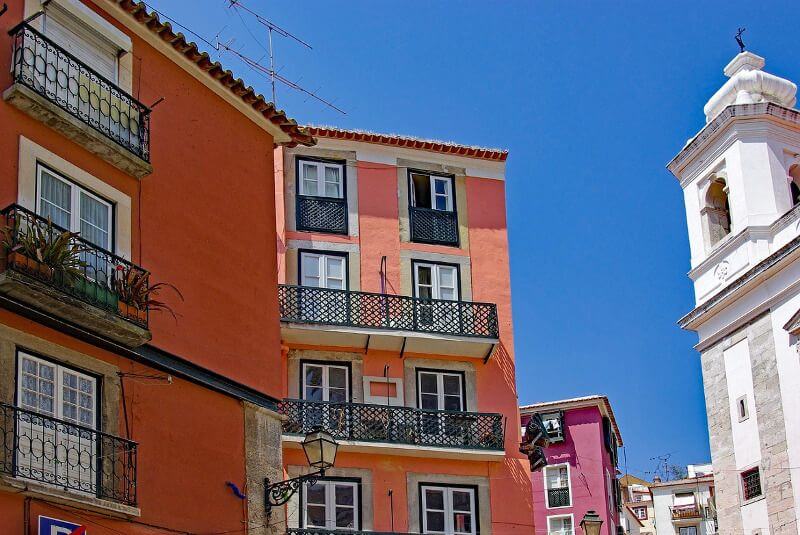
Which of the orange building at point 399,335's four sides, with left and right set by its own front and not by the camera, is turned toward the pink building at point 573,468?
back

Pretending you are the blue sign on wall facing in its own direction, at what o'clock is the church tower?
The church tower is roughly at 9 o'clock from the blue sign on wall.

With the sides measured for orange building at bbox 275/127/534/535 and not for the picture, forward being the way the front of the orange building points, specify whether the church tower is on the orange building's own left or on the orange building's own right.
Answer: on the orange building's own left

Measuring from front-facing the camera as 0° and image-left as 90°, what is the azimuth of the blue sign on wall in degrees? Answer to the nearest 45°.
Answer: approximately 315°

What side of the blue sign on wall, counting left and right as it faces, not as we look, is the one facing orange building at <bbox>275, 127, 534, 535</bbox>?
left

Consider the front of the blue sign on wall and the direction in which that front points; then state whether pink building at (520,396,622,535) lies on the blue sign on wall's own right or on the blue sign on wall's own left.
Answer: on the blue sign on wall's own left

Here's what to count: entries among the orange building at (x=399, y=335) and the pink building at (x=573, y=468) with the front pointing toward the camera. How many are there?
2

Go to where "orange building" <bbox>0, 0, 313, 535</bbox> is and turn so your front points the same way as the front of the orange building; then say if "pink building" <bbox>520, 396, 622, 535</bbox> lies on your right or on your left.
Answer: on your left

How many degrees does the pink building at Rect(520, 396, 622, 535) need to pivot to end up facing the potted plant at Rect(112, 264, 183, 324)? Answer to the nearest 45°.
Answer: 0° — it already faces it

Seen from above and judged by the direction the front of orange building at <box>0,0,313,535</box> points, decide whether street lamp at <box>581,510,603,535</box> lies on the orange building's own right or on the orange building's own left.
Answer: on the orange building's own left
